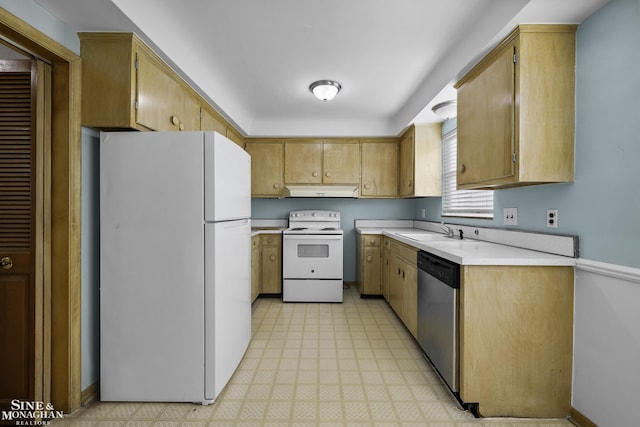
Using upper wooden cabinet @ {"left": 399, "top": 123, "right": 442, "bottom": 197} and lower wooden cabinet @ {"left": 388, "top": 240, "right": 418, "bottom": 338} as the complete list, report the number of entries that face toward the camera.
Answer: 0

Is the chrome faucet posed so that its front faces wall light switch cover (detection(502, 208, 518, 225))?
no

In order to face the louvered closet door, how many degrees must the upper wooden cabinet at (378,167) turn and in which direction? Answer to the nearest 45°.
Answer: approximately 45° to its right

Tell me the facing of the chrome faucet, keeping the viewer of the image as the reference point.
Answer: facing to the left of the viewer

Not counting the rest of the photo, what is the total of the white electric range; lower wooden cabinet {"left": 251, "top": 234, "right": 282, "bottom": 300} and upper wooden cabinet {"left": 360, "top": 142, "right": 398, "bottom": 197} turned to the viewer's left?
0

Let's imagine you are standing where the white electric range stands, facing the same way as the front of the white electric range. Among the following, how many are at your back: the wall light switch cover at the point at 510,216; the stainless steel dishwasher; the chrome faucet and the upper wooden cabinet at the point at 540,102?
0

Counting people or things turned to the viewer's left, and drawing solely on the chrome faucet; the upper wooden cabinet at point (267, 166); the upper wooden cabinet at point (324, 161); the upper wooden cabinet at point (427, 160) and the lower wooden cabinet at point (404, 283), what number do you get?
3

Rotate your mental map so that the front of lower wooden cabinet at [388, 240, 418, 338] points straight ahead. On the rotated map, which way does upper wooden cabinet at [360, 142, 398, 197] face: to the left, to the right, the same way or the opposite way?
to the left

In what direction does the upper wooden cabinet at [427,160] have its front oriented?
to the viewer's left

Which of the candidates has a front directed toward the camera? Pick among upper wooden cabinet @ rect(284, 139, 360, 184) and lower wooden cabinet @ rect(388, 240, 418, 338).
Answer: the upper wooden cabinet

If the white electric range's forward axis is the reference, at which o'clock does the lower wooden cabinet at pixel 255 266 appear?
The lower wooden cabinet is roughly at 3 o'clock from the white electric range.

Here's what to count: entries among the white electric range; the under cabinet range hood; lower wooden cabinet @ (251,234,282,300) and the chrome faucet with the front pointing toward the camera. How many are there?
3

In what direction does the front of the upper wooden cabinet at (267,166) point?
toward the camera

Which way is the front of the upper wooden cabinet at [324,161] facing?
toward the camera

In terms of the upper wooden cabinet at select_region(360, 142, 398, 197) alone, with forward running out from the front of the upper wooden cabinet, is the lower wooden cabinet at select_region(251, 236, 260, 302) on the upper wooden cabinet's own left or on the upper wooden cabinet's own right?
on the upper wooden cabinet's own right

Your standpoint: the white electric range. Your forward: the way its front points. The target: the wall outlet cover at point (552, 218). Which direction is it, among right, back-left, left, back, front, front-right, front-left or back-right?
front-left

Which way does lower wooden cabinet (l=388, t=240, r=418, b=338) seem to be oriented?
to the viewer's left

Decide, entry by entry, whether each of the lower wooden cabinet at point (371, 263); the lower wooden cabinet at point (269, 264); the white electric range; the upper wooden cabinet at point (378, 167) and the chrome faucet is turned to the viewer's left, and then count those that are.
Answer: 1

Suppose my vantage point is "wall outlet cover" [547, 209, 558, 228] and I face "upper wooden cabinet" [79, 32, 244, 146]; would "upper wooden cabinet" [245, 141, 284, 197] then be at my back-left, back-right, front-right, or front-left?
front-right

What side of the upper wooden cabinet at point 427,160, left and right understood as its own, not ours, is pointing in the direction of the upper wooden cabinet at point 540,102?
left
